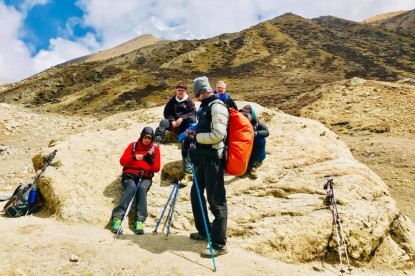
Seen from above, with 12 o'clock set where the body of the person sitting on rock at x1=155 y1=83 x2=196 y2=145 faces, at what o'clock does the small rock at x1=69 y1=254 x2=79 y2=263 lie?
The small rock is roughly at 1 o'clock from the person sitting on rock.

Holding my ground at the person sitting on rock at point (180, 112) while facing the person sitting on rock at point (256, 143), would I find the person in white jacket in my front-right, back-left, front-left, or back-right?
front-right

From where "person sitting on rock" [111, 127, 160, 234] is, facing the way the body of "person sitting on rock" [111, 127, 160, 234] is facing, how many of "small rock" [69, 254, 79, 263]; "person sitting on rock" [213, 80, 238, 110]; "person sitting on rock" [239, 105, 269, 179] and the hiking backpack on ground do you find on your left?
2

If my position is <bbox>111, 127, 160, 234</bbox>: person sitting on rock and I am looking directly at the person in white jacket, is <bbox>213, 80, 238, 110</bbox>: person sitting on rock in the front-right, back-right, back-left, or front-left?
front-left

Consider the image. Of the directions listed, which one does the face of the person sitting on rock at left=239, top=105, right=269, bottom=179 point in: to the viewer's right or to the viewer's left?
to the viewer's left

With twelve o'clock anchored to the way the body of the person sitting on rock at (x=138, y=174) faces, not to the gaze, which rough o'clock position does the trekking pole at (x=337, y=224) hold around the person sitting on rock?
The trekking pole is roughly at 10 o'clock from the person sitting on rock.

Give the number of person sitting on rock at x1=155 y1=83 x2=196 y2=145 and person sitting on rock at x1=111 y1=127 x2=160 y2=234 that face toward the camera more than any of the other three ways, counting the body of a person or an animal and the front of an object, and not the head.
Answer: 2

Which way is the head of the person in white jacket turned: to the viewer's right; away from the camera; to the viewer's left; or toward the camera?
to the viewer's left

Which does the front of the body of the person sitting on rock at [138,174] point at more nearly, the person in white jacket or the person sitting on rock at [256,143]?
the person in white jacket

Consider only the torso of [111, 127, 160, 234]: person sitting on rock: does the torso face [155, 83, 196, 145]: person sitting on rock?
no

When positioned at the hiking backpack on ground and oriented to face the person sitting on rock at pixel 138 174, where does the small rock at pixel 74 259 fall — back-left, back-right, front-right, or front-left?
front-right

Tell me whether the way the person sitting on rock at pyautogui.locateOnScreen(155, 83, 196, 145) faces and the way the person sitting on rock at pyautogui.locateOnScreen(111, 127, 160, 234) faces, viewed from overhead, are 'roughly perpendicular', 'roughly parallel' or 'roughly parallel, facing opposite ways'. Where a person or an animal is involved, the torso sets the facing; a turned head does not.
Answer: roughly parallel

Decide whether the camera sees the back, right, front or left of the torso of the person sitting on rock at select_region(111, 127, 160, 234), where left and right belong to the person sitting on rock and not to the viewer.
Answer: front

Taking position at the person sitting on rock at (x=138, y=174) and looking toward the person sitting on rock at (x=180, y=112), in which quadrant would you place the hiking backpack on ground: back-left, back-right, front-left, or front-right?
back-left
